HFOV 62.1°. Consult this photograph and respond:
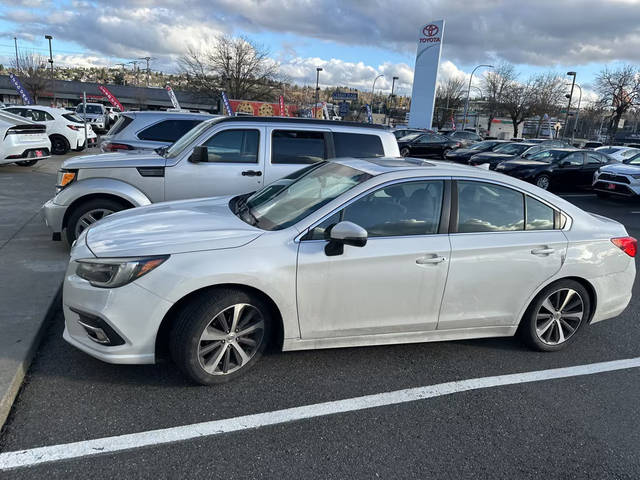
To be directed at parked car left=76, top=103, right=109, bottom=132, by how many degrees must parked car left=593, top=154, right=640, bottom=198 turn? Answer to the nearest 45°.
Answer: approximately 45° to its right

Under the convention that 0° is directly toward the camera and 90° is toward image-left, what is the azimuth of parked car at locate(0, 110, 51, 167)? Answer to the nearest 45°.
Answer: approximately 135°

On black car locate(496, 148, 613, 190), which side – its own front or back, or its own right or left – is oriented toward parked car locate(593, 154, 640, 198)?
left

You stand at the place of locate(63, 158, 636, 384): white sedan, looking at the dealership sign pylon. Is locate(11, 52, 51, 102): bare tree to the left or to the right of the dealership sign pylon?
left

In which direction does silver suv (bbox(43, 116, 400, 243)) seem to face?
to the viewer's left

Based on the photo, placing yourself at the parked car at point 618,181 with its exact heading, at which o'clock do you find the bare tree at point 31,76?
The bare tree is roughly at 2 o'clock from the parked car.

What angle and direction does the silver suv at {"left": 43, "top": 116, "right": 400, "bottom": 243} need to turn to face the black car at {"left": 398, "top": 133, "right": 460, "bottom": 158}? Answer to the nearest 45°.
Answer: approximately 135° to its right

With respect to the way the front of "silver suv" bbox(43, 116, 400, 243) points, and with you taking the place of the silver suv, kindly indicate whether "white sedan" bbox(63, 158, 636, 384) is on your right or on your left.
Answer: on your left

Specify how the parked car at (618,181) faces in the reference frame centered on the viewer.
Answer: facing the viewer and to the left of the viewer

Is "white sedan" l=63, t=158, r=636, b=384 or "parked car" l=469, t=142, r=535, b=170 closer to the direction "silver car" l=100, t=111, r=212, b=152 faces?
the parked car

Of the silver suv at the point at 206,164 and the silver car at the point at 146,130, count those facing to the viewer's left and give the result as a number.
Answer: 1

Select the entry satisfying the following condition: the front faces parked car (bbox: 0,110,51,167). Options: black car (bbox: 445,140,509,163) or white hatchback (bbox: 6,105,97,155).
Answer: the black car

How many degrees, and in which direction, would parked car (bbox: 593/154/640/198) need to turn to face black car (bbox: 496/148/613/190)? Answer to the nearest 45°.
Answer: approximately 90° to its right
